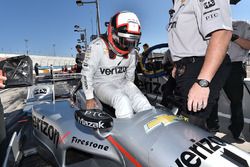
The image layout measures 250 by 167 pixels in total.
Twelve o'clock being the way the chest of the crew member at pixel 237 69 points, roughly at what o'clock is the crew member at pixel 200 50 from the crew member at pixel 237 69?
the crew member at pixel 200 50 is roughly at 11 o'clock from the crew member at pixel 237 69.

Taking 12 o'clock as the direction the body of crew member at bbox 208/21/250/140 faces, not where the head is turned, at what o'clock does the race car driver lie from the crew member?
The race car driver is roughly at 12 o'clock from the crew member.

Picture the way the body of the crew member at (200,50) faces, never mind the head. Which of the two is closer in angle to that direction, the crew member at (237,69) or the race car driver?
the race car driver

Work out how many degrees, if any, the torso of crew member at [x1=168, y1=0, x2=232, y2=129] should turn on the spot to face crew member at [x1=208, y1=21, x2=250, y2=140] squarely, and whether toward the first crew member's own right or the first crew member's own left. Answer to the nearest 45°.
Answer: approximately 135° to the first crew member's own right

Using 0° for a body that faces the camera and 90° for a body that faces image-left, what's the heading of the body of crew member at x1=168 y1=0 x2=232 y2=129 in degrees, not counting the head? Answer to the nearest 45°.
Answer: approximately 45°
